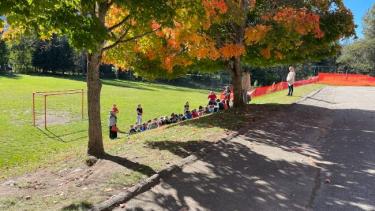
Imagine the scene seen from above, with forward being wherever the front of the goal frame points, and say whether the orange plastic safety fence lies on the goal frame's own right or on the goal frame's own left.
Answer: on the goal frame's own left

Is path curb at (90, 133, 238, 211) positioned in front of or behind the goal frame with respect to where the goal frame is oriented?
in front

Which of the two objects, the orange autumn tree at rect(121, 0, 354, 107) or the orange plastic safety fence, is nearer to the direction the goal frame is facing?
the orange autumn tree

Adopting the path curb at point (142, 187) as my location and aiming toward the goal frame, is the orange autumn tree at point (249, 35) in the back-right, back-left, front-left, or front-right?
front-right

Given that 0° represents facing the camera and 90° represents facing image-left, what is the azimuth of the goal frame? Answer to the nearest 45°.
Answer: approximately 315°
